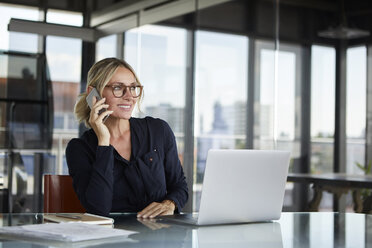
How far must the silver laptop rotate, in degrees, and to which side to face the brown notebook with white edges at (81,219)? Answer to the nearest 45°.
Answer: approximately 45° to its left

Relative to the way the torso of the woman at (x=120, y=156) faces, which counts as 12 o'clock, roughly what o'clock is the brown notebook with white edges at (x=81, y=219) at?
The brown notebook with white edges is roughly at 2 o'clock from the woman.

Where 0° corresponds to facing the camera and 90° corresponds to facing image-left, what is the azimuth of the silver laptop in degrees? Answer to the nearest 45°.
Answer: approximately 135°

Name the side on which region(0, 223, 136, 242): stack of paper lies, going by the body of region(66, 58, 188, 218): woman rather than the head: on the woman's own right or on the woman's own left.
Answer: on the woman's own right

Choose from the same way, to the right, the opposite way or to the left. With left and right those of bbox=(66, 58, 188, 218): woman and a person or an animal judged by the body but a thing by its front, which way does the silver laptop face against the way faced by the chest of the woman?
the opposite way

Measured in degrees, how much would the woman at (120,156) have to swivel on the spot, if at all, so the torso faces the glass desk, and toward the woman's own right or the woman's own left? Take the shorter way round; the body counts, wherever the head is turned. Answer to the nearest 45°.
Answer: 0° — they already face it
